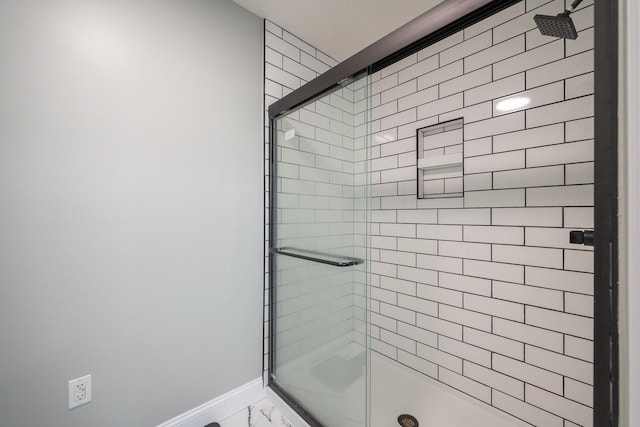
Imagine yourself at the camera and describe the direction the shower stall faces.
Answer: facing the viewer and to the left of the viewer
